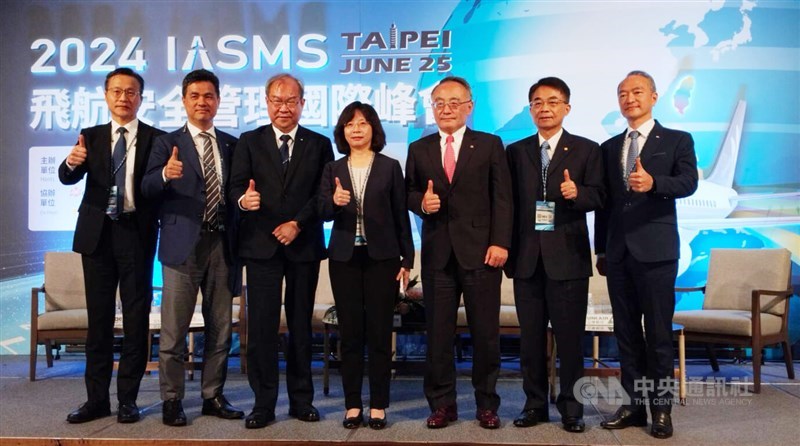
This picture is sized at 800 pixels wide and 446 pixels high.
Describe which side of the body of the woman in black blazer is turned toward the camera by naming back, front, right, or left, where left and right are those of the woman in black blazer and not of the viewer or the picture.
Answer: front

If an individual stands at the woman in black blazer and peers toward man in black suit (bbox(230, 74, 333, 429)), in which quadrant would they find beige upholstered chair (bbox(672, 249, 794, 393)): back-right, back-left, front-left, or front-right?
back-right

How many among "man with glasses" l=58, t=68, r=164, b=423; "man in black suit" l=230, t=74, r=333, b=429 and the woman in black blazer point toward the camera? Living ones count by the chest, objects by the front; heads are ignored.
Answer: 3

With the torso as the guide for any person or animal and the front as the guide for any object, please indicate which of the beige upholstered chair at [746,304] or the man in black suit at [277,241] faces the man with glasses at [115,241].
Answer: the beige upholstered chair

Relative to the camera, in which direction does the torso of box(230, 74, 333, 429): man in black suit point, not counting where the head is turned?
toward the camera

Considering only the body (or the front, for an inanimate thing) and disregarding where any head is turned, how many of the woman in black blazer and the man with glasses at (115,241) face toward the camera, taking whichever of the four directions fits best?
2

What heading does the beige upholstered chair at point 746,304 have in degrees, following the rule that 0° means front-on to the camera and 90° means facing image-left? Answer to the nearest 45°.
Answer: approximately 45°

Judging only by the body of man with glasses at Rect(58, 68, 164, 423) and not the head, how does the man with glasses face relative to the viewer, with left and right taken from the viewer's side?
facing the viewer

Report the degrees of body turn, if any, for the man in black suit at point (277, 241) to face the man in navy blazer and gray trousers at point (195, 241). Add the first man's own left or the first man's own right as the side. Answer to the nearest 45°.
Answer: approximately 90° to the first man's own right

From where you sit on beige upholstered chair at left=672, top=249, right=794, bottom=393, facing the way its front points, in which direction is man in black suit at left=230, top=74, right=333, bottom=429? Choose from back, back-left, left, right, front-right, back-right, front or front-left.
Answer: front

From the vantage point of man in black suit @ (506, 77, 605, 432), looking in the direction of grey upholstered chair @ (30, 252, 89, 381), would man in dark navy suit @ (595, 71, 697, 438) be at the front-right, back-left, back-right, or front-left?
back-right

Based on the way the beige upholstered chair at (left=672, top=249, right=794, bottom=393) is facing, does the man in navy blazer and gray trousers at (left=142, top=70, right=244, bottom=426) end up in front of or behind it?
in front

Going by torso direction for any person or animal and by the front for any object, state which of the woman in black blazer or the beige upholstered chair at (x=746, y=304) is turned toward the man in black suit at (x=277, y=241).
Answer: the beige upholstered chair
